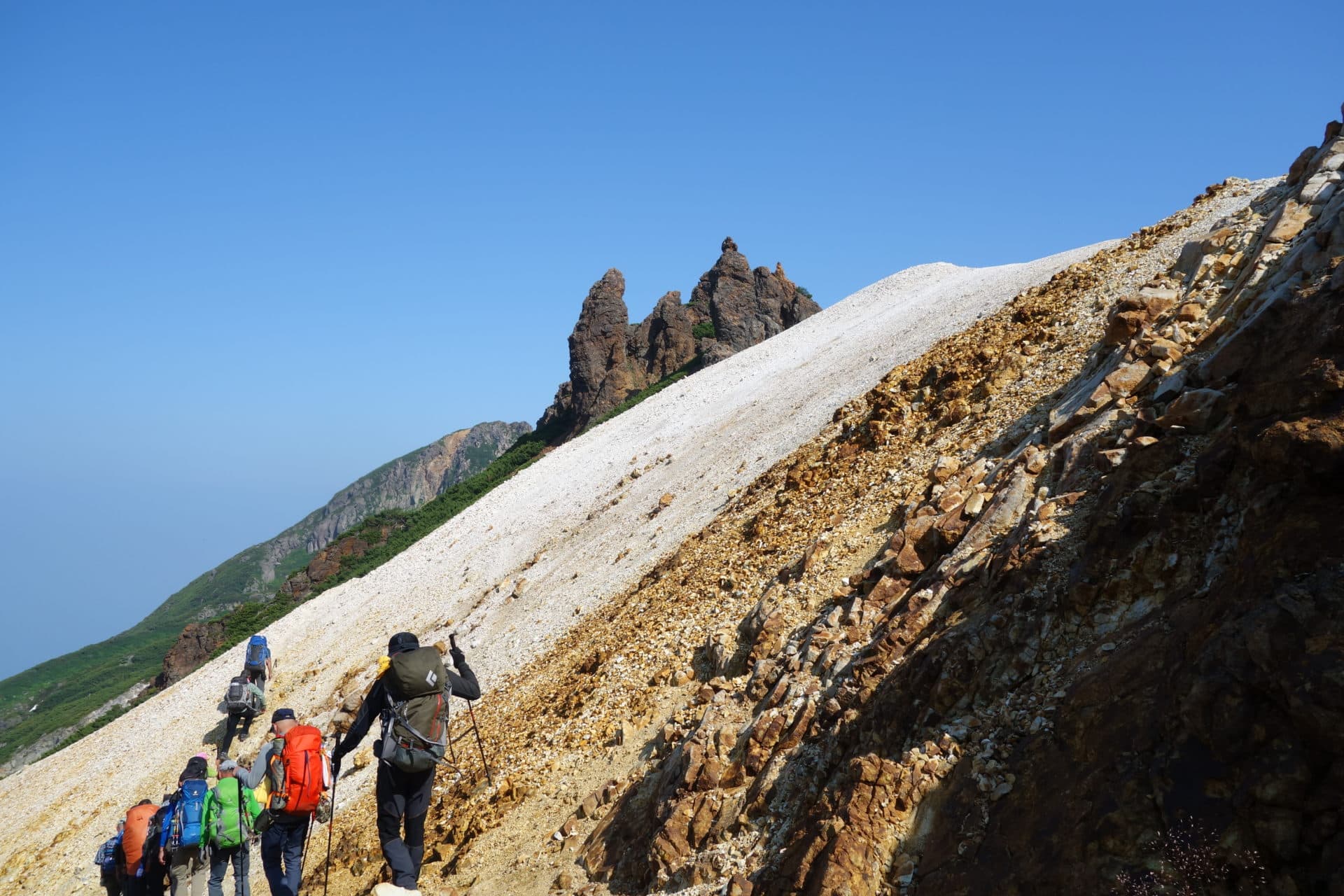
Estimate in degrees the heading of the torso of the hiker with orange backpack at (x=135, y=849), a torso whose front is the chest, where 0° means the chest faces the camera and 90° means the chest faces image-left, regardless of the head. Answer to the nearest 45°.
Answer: approximately 180°

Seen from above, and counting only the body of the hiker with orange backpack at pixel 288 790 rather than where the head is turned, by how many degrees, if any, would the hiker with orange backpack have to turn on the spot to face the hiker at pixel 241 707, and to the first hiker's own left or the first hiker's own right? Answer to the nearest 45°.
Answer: approximately 45° to the first hiker's own right

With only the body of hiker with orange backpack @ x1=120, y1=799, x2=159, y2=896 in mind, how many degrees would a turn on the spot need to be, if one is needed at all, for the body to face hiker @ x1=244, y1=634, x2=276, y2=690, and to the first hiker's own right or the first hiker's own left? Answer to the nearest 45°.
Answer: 0° — they already face them

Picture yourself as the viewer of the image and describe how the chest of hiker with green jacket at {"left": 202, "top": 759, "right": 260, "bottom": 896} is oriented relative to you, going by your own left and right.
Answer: facing away from the viewer

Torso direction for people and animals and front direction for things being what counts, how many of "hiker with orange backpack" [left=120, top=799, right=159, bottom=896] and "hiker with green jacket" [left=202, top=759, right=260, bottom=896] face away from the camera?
2

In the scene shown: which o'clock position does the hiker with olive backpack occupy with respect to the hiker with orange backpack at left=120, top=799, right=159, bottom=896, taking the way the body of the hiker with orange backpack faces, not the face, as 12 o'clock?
The hiker with olive backpack is roughly at 5 o'clock from the hiker with orange backpack.

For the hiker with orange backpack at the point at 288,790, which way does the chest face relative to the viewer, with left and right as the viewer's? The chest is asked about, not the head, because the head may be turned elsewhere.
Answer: facing away from the viewer and to the left of the viewer

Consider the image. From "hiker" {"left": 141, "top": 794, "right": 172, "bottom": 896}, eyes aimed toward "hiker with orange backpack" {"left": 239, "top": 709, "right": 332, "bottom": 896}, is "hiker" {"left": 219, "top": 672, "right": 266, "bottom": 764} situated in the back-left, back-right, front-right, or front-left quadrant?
back-left
